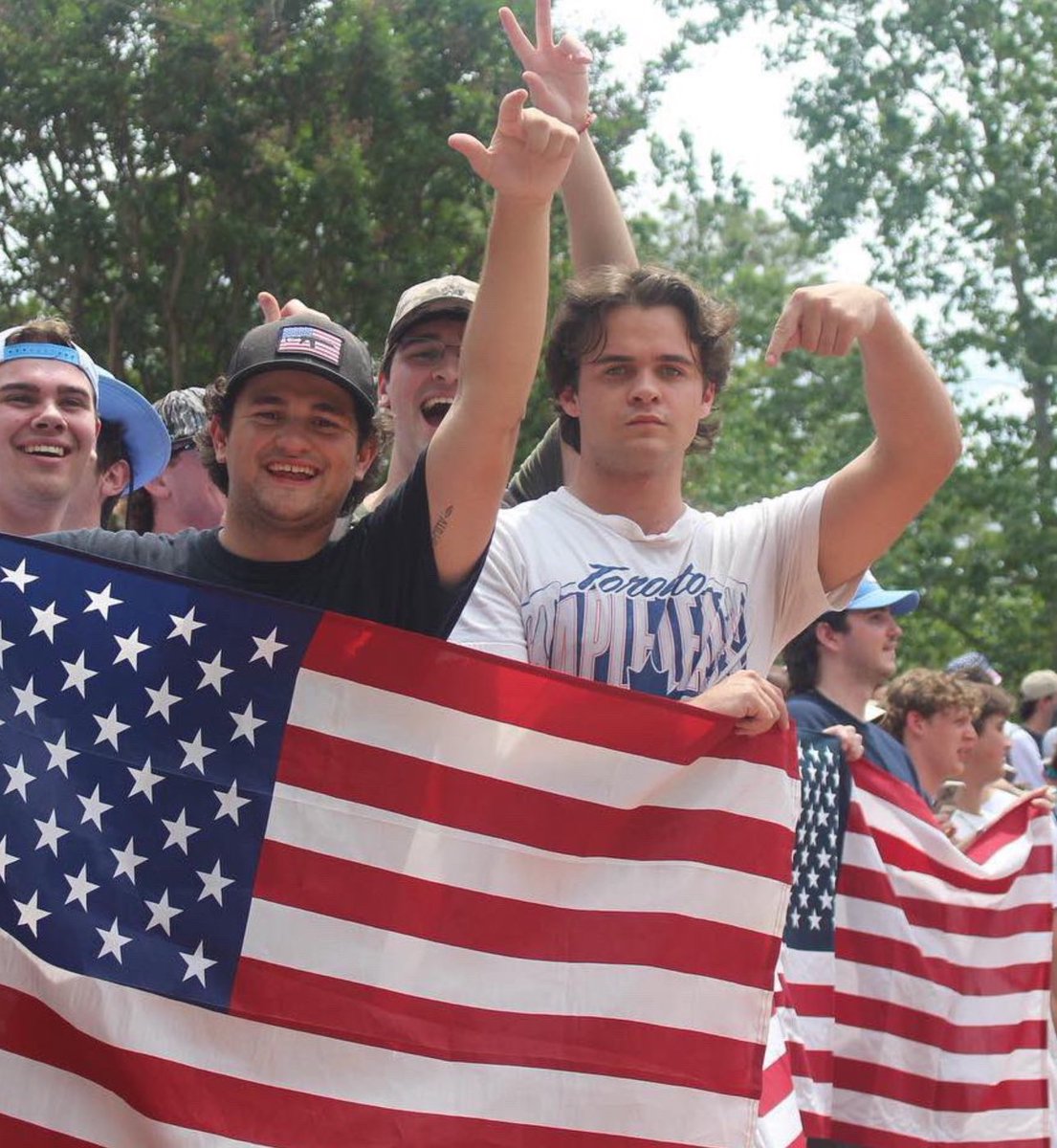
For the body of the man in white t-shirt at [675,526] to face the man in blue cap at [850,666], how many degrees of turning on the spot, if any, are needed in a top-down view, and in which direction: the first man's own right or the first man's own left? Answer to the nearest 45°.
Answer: approximately 180°

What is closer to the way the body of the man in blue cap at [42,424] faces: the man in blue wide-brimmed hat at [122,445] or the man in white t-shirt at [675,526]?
the man in white t-shirt

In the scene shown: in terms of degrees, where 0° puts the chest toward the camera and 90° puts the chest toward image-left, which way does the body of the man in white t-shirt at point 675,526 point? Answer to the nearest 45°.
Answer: approximately 0°
